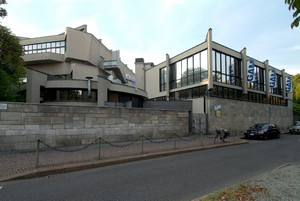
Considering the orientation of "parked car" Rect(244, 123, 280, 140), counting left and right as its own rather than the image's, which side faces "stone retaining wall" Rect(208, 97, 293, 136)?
right

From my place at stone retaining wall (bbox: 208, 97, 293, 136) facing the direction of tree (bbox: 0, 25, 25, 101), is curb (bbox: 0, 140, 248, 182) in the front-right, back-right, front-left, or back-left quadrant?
front-left

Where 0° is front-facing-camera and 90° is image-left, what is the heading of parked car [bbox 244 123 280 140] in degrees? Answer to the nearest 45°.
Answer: approximately 45°

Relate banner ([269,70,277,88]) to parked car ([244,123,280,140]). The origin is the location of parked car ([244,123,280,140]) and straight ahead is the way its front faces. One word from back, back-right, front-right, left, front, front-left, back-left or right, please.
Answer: back-right

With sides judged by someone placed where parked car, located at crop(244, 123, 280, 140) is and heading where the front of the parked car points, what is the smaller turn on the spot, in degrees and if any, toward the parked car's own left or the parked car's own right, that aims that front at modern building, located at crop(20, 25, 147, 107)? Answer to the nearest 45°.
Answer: approximately 45° to the parked car's own right

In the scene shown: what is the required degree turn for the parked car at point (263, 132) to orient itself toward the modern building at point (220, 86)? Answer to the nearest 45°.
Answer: approximately 90° to its right

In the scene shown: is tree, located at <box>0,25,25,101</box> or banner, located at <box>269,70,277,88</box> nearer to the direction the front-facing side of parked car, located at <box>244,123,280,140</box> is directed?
the tree

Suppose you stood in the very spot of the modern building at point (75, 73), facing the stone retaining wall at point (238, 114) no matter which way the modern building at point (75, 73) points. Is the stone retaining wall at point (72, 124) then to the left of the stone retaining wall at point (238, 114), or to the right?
right

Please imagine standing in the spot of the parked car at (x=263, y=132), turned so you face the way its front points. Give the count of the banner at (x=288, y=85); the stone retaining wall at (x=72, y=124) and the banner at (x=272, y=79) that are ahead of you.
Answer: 1

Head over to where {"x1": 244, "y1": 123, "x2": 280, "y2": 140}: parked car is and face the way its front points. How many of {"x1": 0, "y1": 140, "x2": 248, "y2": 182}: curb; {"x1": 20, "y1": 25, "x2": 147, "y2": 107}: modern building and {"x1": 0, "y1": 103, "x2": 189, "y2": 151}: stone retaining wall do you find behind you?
0

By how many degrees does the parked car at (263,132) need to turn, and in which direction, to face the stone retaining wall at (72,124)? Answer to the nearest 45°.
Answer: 0° — it already faces it

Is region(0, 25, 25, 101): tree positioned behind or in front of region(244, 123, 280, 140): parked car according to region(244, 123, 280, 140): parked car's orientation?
in front

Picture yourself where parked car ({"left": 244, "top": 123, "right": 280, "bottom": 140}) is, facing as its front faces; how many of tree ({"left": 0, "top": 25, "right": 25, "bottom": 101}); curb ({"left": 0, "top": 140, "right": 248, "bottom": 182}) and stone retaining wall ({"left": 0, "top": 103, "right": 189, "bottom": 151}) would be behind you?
0

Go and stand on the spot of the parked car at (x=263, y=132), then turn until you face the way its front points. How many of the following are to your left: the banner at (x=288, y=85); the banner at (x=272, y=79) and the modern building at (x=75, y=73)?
0

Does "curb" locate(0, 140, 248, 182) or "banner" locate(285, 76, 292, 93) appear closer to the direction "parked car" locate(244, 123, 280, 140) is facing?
the curb

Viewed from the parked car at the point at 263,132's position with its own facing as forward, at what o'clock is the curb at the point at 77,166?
The curb is roughly at 11 o'clock from the parked car.
